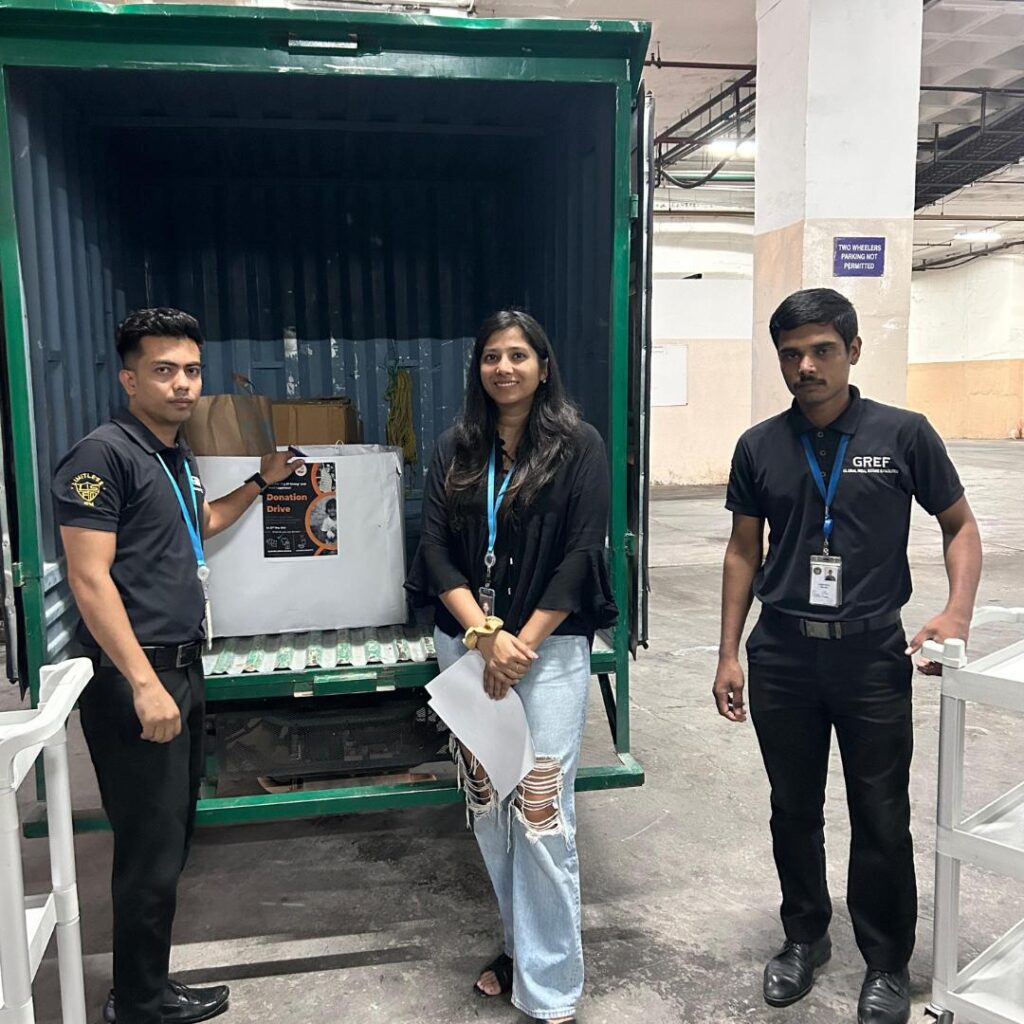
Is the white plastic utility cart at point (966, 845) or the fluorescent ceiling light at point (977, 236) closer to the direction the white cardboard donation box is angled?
the white plastic utility cart

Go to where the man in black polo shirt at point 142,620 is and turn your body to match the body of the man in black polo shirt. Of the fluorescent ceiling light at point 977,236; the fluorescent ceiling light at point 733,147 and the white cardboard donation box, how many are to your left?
3

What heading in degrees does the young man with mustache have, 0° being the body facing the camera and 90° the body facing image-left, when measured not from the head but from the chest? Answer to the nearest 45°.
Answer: approximately 0°

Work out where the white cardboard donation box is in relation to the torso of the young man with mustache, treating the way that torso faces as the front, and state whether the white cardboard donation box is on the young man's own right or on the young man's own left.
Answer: on the young man's own right

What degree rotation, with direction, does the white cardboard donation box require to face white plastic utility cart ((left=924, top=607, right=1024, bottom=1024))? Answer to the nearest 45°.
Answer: approximately 45° to its left

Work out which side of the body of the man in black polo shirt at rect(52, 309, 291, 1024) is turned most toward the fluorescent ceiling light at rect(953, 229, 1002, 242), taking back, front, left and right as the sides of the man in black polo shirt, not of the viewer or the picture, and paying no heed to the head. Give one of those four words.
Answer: left

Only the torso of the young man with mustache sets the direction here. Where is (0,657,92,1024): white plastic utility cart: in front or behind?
in front

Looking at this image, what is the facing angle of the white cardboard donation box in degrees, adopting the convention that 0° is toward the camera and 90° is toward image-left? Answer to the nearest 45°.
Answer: approximately 0°

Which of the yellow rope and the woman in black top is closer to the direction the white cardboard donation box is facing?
the woman in black top

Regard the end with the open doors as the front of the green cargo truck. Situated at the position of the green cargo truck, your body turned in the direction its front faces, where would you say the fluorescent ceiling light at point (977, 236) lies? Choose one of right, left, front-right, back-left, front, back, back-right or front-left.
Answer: back-left

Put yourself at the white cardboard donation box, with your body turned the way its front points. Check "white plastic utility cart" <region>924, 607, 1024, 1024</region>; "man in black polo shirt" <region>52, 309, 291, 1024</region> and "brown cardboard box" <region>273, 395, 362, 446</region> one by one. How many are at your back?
1

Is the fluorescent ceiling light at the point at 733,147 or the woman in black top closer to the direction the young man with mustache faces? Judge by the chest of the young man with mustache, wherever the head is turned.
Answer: the woman in black top

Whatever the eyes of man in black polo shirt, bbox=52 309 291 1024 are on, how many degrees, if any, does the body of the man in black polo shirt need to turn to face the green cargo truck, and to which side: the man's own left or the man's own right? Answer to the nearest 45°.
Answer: approximately 90° to the man's own left
